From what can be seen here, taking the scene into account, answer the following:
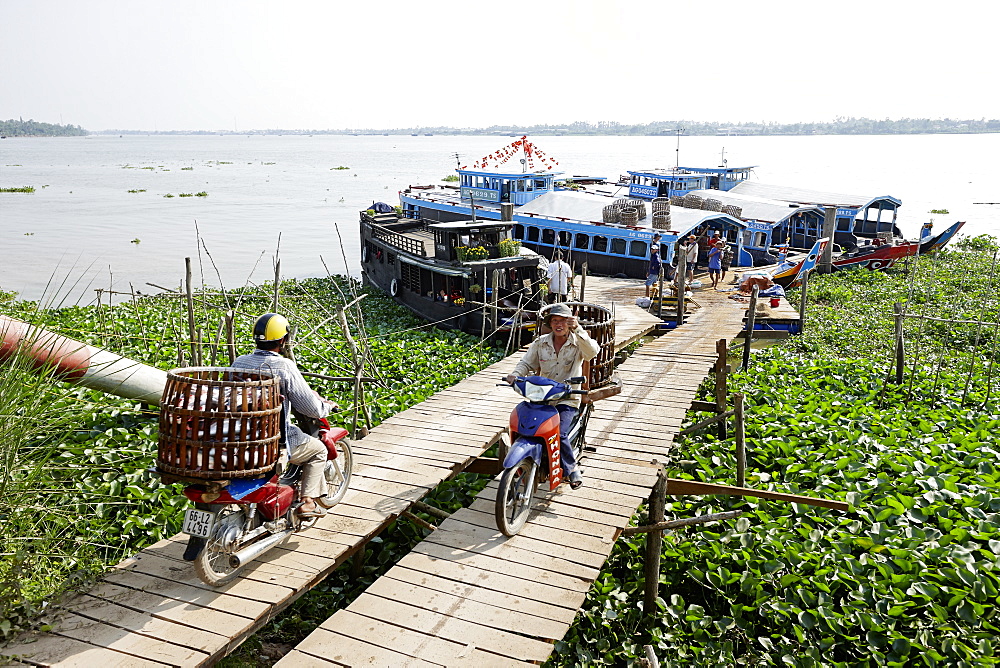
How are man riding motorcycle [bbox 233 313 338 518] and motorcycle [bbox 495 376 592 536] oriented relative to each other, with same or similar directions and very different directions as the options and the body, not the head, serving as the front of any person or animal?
very different directions

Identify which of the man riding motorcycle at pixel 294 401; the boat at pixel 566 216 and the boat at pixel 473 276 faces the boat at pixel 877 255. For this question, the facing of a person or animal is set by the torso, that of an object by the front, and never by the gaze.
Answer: the man riding motorcycle

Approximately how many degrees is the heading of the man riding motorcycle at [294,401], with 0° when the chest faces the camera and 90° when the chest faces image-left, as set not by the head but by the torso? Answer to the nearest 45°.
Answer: approximately 225°

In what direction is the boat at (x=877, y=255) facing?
to the viewer's right

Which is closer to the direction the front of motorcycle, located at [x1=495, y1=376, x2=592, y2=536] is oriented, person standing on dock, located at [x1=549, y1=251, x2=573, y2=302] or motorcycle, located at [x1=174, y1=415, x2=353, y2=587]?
the motorcycle

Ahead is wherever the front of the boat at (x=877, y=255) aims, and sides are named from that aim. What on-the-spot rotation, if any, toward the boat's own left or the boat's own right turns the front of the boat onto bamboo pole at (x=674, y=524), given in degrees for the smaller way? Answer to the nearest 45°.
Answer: approximately 90° to the boat's own right

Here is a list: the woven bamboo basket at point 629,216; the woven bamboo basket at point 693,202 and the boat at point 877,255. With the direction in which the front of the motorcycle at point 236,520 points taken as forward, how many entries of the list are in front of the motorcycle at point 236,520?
3

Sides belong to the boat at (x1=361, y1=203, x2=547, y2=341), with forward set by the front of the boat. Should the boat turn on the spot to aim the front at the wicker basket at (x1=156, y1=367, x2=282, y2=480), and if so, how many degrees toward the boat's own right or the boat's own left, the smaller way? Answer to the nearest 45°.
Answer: approximately 135° to the boat's own left

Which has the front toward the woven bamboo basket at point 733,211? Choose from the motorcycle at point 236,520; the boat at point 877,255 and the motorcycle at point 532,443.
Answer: the motorcycle at point 236,520

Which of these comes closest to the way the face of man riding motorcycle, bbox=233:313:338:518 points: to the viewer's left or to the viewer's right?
to the viewer's right

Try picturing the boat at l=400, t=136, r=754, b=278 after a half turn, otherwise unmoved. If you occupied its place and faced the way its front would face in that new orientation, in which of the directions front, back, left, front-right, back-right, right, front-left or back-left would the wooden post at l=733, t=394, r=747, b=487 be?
front-right

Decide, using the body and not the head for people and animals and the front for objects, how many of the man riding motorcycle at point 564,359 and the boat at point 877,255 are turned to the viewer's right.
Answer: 1

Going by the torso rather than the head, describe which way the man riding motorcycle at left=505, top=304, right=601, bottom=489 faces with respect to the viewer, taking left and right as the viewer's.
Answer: facing the viewer and to the left of the viewer

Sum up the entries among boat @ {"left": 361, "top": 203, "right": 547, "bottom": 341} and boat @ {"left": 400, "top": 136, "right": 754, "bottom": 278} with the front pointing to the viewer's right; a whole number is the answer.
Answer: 0
